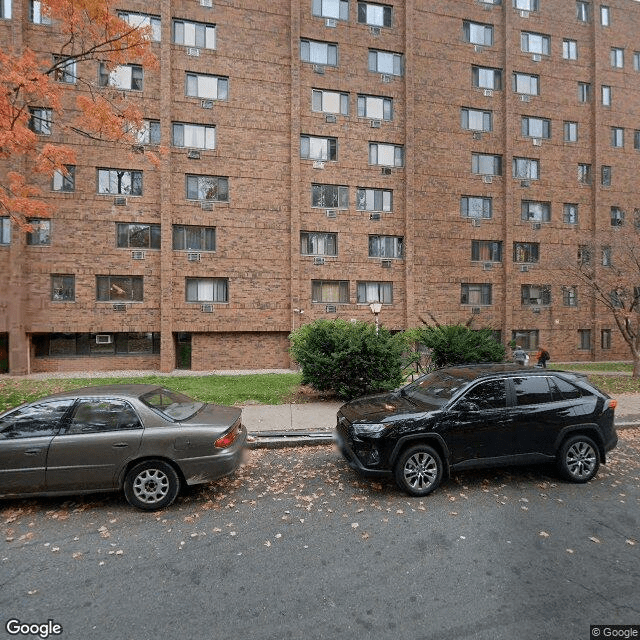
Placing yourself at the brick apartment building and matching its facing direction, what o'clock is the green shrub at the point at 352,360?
The green shrub is roughly at 12 o'clock from the brick apartment building.

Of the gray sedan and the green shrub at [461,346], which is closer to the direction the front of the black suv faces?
the gray sedan

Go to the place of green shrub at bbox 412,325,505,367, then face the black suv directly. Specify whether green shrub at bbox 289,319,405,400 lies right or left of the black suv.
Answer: right

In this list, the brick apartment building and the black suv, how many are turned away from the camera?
0

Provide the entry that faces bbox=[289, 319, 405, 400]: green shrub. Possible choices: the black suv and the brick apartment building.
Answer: the brick apartment building

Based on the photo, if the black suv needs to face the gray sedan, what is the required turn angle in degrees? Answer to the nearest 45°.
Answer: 0° — it already faces it

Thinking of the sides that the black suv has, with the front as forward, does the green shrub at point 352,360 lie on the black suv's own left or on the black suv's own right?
on the black suv's own right

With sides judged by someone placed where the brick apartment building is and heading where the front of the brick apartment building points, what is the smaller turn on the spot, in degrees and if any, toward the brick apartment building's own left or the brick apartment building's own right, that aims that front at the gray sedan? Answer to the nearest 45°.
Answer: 0° — it already faces it

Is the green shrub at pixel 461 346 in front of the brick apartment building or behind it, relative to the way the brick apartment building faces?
in front

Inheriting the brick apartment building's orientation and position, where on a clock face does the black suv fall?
The black suv is roughly at 12 o'clock from the brick apartment building.

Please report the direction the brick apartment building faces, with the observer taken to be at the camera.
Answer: facing the viewer
